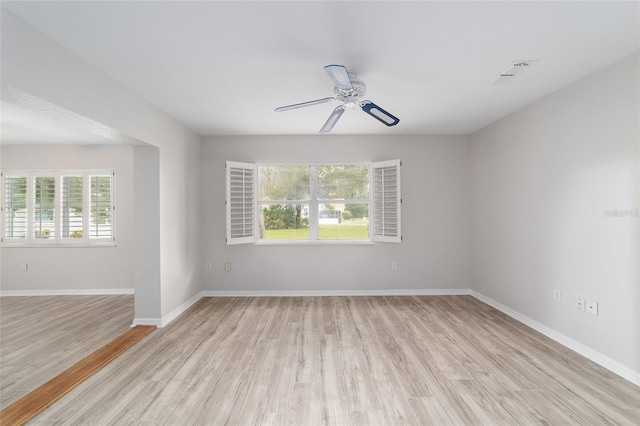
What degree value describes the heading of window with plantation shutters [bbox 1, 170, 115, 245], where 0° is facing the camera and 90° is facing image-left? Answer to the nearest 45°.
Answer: approximately 0°
